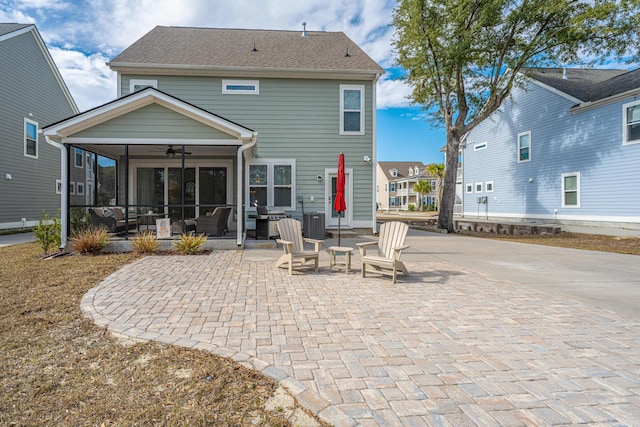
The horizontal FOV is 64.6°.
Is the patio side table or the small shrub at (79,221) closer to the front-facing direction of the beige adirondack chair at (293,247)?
the patio side table

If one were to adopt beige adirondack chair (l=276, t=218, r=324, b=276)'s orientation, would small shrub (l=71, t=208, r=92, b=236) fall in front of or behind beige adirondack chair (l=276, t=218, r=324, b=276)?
behind

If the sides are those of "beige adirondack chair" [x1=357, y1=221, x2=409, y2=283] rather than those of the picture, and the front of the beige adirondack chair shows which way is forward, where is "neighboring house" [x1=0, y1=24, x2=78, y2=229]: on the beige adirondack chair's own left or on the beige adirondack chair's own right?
on the beige adirondack chair's own right

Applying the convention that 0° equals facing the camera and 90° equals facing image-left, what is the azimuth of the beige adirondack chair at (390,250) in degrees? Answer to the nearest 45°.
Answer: approximately 45°

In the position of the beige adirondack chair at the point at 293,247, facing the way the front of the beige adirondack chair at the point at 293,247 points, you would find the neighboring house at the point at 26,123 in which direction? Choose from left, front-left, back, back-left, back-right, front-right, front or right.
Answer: back

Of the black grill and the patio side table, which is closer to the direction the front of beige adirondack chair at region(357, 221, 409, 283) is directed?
the patio side table

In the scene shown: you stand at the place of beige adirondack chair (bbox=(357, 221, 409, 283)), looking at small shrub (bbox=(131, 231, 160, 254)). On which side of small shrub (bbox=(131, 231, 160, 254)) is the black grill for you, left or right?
right

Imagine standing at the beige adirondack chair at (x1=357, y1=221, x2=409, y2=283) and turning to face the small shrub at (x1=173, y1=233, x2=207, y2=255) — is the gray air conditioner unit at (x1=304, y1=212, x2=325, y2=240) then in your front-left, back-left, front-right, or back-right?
front-right

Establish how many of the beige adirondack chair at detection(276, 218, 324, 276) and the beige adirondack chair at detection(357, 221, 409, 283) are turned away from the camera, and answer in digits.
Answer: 0

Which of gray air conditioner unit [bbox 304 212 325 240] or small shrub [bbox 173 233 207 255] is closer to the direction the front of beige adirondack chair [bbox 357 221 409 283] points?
the small shrub

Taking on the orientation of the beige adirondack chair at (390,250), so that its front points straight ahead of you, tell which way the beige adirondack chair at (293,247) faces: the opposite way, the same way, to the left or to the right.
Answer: to the left

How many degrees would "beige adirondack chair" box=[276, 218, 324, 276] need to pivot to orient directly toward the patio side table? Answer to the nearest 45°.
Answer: approximately 45° to its left

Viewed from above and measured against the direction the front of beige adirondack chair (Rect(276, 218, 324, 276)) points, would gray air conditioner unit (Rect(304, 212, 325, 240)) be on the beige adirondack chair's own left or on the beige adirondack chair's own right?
on the beige adirondack chair's own left

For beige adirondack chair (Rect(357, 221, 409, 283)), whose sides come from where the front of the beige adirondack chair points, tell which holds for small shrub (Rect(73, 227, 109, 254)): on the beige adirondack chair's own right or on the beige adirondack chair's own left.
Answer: on the beige adirondack chair's own right
